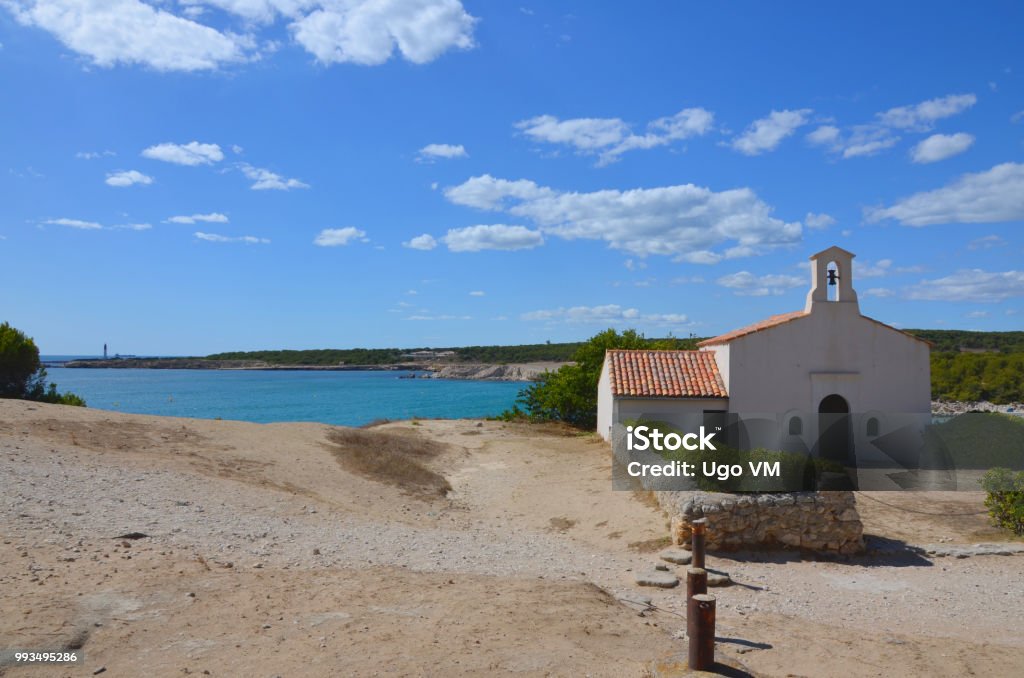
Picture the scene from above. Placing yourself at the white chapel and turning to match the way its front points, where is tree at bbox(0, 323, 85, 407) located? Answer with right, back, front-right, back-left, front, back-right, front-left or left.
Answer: right

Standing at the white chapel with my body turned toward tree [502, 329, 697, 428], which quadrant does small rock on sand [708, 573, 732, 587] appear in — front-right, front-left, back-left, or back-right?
back-left

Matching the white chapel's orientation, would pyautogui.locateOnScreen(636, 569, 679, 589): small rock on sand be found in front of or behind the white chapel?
in front

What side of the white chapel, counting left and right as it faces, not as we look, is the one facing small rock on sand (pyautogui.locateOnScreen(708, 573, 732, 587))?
front

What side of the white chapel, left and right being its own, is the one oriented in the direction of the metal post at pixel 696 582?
front

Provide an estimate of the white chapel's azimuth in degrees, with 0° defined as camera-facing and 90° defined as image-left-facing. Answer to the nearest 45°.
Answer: approximately 0°

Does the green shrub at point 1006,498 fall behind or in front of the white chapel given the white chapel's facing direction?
in front
